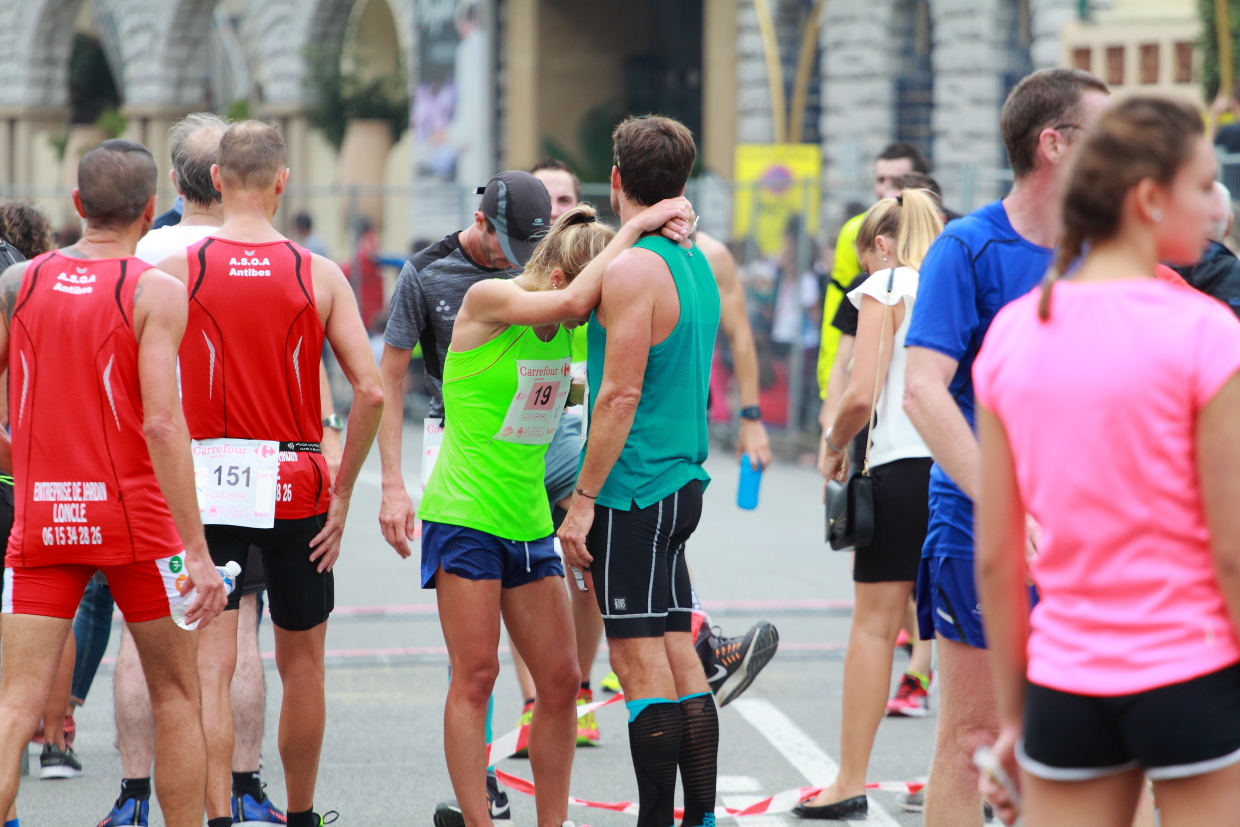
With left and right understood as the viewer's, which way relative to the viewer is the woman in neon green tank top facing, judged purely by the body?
facing the viewer and to the right of the viewer

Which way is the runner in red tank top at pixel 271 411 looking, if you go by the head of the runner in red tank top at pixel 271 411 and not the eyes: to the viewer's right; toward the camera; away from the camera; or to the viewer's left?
away from the camera

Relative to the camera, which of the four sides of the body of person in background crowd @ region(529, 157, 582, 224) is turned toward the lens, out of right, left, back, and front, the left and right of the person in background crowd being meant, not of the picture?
front

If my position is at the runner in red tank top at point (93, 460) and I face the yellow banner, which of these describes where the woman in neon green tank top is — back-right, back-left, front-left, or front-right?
front-right

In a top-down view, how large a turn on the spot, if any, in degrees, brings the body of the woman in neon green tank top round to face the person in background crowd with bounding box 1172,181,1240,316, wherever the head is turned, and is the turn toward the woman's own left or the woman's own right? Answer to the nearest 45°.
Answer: approximately 45° to the woman's own left

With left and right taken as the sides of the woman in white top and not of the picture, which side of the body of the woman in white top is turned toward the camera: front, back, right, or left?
left

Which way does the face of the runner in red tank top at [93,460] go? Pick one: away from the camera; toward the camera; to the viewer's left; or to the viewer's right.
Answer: away from the camera

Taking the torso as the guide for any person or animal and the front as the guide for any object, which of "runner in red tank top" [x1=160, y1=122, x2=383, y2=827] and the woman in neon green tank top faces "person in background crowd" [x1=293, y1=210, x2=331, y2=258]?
the runner in red tank top

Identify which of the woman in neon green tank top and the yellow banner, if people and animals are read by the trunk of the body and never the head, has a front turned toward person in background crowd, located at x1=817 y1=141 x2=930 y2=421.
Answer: the yellow banner

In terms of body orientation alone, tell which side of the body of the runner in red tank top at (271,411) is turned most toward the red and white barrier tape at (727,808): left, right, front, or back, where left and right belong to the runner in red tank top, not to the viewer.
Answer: right

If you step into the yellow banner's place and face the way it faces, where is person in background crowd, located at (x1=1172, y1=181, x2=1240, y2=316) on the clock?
The person in background crowd is roughly at 12 o'clock from the yellow banner.

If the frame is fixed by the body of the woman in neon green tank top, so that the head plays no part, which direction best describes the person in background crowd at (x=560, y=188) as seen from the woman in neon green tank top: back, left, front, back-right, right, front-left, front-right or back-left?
back-left

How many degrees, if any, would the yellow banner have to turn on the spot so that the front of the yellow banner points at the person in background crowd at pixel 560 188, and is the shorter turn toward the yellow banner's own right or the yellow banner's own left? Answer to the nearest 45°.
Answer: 0° — it already faces them

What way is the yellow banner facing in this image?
toward the camera

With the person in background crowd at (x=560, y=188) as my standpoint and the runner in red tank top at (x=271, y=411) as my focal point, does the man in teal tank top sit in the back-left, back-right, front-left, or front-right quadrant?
front-left

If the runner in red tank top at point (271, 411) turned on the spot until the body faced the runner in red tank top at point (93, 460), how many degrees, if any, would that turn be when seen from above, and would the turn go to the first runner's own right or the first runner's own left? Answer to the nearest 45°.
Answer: approximately 135° to the first runner's own left
